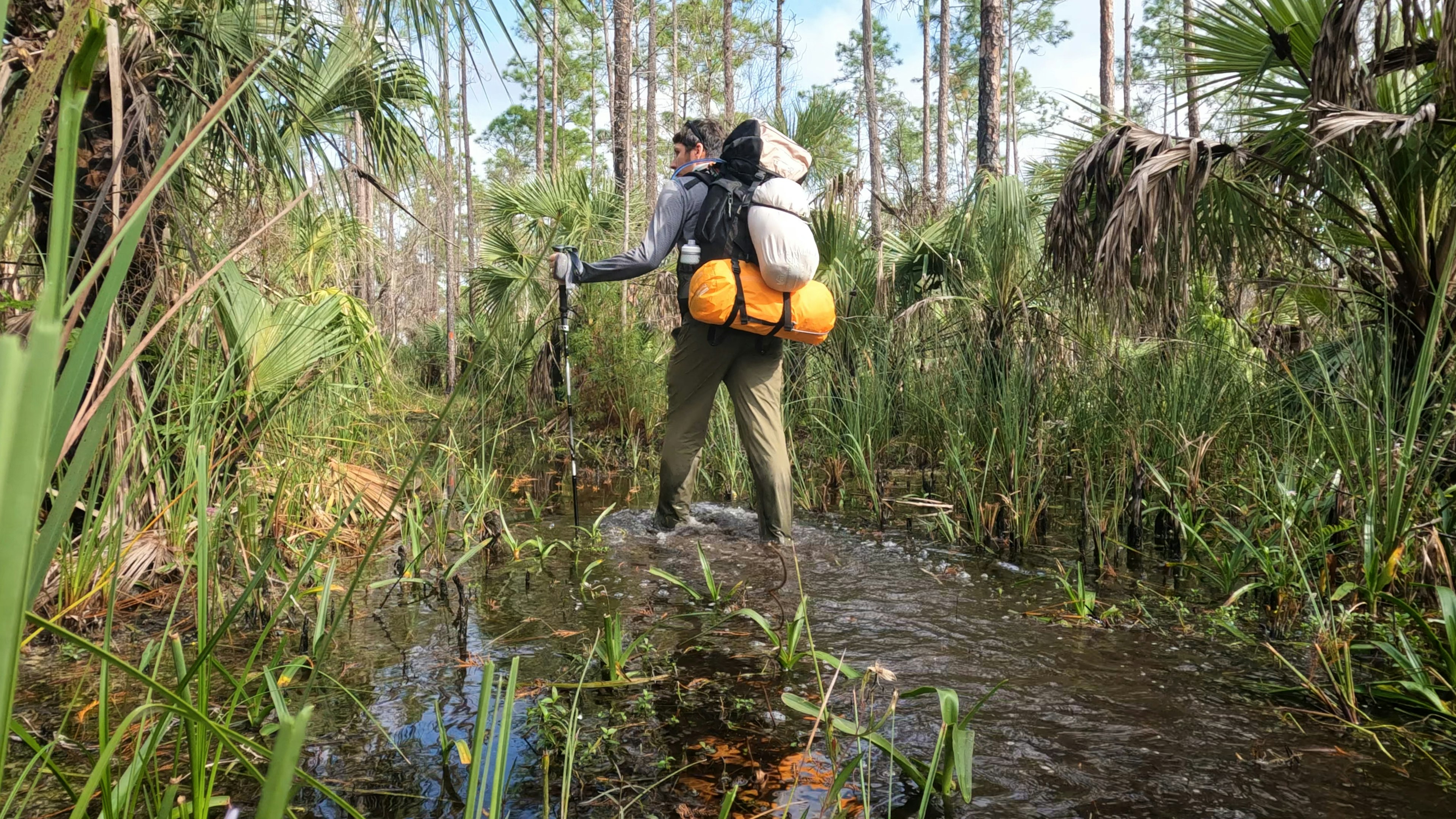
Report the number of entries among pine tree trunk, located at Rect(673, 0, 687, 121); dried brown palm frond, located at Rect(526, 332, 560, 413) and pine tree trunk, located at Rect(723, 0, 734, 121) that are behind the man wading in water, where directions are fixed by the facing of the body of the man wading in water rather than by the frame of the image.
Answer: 0

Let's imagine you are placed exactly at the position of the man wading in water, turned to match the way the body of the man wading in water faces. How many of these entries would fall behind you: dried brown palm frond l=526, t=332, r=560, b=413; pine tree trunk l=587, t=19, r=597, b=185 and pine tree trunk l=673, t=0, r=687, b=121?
0

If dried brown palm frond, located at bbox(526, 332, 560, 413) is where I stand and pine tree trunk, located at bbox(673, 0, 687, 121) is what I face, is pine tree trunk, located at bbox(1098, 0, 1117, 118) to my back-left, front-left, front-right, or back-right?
front-right

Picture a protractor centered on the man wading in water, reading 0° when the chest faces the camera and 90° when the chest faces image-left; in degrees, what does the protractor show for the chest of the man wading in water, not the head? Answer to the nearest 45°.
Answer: approximately 135°

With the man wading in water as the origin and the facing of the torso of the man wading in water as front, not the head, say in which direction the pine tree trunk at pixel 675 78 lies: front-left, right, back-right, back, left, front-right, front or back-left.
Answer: front-right

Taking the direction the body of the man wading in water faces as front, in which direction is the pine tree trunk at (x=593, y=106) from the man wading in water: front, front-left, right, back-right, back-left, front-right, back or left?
front-right
